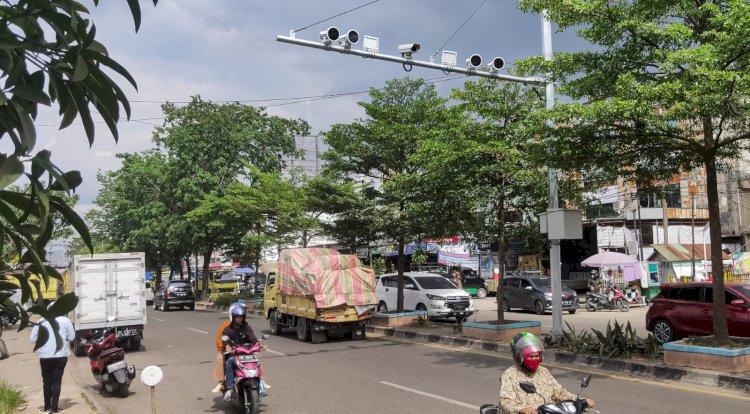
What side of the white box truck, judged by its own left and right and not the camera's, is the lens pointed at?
back

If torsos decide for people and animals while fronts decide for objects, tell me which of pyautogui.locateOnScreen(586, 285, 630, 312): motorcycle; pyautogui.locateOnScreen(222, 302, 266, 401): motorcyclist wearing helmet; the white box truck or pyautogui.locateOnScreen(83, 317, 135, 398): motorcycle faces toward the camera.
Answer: the motorcyclist wearing helmet

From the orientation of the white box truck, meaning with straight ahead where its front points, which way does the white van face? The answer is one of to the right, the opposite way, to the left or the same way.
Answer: the opposite way

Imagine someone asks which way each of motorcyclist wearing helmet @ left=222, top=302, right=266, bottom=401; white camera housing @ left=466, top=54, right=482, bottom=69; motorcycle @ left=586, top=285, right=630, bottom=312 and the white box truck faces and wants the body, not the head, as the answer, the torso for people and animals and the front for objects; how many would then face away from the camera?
1

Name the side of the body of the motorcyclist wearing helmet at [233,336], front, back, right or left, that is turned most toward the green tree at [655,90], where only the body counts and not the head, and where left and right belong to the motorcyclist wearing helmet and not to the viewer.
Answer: left

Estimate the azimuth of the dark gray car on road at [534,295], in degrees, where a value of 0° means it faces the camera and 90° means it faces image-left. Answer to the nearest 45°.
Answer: approximately 315°

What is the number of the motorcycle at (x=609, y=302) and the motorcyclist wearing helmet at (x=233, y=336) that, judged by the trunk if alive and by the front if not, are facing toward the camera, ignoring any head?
1

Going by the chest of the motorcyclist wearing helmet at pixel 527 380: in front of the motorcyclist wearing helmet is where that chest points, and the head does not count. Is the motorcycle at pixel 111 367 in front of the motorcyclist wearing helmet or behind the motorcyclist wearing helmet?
behind

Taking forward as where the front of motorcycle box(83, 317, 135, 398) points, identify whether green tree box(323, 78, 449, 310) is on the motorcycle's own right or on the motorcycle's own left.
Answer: on the motorcycle's own right

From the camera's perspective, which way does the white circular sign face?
toward the camera
